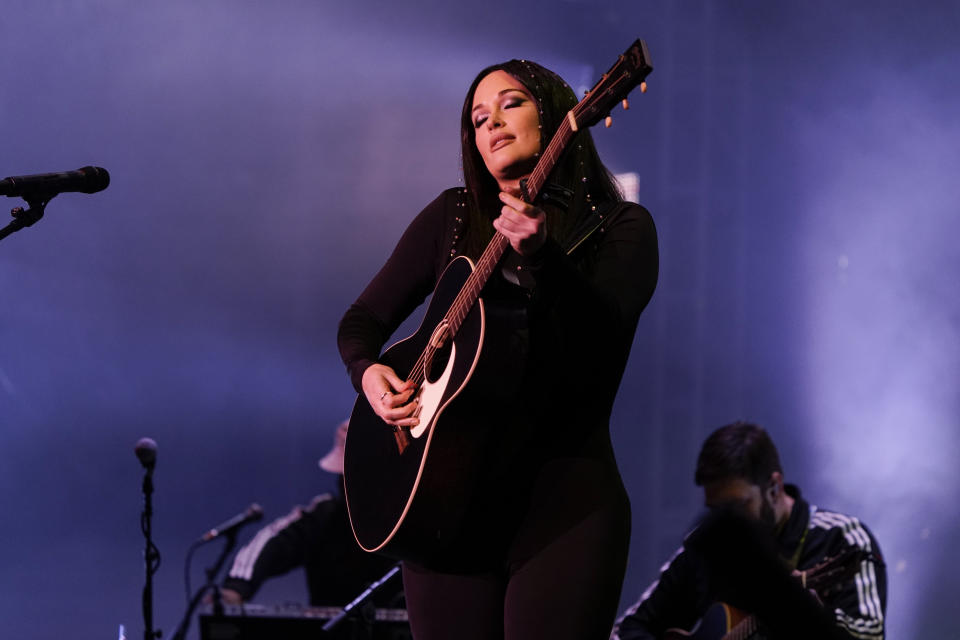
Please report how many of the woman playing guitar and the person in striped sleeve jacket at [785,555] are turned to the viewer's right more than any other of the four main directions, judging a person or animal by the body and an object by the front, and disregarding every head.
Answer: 0

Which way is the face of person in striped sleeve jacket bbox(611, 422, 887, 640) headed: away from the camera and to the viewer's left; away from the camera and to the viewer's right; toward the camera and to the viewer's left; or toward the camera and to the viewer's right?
toward the camera and to the viewer's left

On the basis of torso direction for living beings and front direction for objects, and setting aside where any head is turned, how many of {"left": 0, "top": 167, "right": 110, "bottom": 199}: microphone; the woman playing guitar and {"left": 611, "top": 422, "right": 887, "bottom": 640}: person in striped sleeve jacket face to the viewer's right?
1

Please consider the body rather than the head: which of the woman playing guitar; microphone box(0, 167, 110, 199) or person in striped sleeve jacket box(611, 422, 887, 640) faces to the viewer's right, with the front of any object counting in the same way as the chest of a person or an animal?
the microphone

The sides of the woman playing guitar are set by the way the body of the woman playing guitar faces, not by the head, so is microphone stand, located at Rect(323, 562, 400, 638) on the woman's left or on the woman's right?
on the woman's right

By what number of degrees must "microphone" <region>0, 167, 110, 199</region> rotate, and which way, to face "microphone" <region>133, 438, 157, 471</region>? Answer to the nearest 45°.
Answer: approximately 90° to its left

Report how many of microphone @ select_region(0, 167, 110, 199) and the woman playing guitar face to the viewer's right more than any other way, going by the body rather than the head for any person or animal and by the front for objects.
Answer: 1

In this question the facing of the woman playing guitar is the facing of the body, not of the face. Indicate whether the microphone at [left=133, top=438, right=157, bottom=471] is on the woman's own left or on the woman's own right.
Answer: on the woman's own right

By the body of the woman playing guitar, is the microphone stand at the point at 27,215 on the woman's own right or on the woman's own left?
on the woman's own right

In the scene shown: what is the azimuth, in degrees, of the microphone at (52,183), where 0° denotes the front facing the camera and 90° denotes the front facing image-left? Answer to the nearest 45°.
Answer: approximately 270°

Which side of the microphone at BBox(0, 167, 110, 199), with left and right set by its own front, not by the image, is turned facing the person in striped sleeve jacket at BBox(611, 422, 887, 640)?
front

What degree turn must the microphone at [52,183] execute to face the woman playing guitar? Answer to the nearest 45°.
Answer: approximately 45° to its right

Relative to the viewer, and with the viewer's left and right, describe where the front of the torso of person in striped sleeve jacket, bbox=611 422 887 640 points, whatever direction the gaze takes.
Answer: facing the viewer and to the left of the viewer
